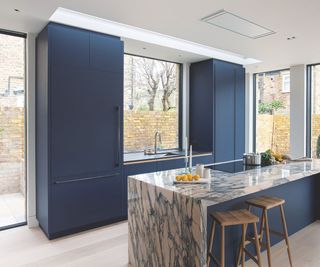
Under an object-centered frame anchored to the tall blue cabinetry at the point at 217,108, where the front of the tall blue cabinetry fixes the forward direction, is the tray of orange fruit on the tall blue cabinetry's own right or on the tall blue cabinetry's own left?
on the tall blue cabinetry's own right

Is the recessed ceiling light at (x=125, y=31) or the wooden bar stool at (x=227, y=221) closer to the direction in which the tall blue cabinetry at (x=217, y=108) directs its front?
the wooden bar stool

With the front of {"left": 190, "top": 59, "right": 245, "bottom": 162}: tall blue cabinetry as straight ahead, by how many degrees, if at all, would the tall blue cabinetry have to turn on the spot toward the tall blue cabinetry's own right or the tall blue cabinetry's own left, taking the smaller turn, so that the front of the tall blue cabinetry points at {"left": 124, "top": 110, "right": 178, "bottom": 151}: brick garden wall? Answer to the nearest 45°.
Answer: approximately 180°

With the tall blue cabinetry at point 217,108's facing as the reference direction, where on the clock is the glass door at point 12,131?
The glass door is roughly at 3 o'clock from the tall blue cabinetry.

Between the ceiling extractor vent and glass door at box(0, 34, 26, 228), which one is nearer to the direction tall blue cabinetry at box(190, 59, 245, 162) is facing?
the ceiling extractor vent

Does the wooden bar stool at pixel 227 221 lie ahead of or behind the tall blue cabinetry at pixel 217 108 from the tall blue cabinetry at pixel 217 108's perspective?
ahead

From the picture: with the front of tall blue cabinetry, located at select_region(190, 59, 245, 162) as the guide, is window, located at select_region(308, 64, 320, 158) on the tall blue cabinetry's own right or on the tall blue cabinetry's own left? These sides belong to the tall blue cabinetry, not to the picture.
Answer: on the tall blue cabinetry's own left

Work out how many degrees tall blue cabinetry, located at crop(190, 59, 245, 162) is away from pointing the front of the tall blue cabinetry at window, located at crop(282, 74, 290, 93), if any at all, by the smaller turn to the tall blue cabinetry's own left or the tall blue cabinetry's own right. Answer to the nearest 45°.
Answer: approximately 90° to the tall blue cabinetry's own left

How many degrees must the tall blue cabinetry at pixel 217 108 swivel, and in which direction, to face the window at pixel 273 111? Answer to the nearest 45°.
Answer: approximately 90° to its left

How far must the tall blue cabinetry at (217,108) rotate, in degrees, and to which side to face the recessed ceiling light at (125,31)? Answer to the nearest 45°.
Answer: approximately 90° to its right

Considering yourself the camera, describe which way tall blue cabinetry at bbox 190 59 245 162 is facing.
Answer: facing the viewer and to the right of the viewer
